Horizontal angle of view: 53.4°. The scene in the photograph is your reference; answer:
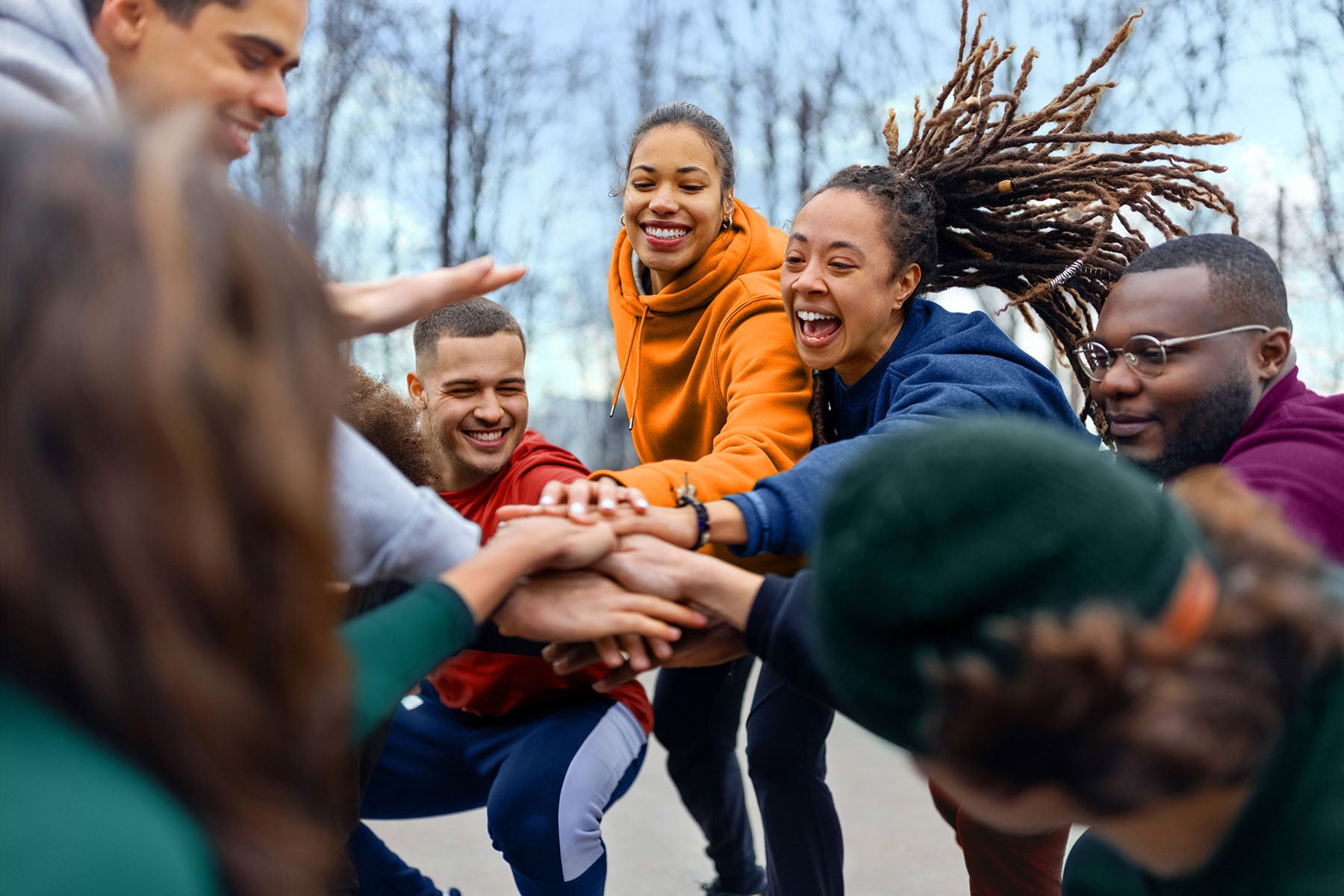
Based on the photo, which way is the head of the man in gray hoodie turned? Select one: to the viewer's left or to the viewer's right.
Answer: to the viewer's right

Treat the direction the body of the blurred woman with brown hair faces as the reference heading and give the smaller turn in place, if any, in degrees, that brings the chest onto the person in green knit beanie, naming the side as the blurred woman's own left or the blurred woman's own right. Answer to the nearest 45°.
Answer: approximately 45° to the blurred woman's own right

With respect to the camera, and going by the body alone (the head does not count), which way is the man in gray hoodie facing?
to the viewer's right

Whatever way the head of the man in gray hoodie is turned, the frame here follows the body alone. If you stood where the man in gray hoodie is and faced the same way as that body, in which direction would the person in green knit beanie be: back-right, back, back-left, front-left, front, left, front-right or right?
front-right

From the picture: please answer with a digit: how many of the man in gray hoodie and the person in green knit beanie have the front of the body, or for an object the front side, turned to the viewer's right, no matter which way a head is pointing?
1

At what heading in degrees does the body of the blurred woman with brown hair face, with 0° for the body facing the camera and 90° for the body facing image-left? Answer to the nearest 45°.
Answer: approximately 225°

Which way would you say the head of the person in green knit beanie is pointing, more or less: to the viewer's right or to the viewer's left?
to the viewer's left

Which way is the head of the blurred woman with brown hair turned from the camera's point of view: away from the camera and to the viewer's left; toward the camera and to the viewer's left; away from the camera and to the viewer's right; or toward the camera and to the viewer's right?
away from the camera and to the viewer's right

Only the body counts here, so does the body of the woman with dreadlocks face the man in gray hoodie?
yes

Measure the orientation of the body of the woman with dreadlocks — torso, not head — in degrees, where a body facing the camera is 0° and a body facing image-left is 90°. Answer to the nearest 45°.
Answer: approximately 45°

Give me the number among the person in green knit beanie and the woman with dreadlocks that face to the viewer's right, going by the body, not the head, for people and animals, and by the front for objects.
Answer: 0

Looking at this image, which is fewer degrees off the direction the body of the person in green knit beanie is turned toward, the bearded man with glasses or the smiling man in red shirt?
the smiling man in red shirt

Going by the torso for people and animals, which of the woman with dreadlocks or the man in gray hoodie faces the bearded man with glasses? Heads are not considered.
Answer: the man in gray hoodie

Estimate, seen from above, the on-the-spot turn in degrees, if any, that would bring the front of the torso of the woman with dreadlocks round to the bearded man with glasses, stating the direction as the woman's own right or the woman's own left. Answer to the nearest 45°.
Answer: approximately 90° to the woman's own left
